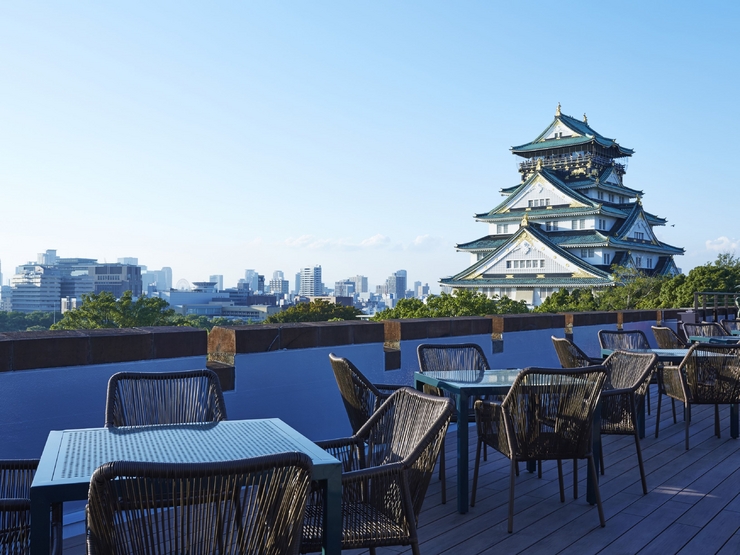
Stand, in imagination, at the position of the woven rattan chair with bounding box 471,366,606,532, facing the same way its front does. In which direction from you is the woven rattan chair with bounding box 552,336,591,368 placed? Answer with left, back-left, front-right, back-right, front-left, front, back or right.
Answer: front-right

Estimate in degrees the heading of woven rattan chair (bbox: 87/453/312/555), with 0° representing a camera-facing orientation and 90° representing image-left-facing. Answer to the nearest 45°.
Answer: approximately 180°

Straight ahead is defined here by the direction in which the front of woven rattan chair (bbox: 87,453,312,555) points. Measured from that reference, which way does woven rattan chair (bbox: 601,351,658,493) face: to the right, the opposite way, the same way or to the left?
to the left

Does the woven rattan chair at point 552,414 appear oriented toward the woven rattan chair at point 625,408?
no

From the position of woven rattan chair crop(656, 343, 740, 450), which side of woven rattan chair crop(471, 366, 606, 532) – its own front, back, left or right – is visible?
right

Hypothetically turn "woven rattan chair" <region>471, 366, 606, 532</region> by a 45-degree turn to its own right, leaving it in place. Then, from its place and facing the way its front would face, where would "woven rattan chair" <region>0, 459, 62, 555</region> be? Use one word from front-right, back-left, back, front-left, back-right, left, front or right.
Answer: back-left

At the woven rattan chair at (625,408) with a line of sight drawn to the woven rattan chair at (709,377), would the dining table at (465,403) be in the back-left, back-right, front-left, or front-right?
back-left

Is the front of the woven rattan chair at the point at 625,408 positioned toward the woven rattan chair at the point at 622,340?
no

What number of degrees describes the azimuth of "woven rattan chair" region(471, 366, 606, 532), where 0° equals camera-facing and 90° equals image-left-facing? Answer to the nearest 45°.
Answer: approximately 135°

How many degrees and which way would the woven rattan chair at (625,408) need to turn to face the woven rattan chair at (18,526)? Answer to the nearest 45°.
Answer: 0° — it already faces it

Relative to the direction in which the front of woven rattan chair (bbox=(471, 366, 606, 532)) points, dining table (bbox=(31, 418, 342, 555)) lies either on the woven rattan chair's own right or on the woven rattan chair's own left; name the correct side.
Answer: on the woven rattan chair's own left

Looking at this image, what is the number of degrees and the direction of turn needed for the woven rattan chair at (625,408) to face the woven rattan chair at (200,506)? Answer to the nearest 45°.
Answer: approximately 45° to its left

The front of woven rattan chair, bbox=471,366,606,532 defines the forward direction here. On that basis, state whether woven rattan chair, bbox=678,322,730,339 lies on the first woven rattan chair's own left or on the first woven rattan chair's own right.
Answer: on the first woven rattan chair's own right

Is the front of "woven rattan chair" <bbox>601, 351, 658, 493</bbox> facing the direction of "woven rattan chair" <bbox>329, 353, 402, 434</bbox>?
yes

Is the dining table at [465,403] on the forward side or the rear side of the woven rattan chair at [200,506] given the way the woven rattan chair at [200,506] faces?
on the forward side

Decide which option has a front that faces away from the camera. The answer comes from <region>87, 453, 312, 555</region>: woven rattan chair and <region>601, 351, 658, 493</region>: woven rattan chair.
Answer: <region>87, 453, 312, 555</region>: woven rattan chair

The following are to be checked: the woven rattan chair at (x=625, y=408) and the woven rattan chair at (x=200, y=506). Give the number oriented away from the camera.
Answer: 1

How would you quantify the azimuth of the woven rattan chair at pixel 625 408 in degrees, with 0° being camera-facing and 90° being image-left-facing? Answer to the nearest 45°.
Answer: approximately 45°

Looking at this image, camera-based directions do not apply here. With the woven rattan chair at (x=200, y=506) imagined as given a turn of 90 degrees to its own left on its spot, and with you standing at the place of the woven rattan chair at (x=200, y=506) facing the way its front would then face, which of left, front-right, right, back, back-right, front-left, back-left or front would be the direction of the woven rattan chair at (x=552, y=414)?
back-right

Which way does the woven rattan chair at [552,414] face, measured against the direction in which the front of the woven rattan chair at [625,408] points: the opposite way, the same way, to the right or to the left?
to the right
